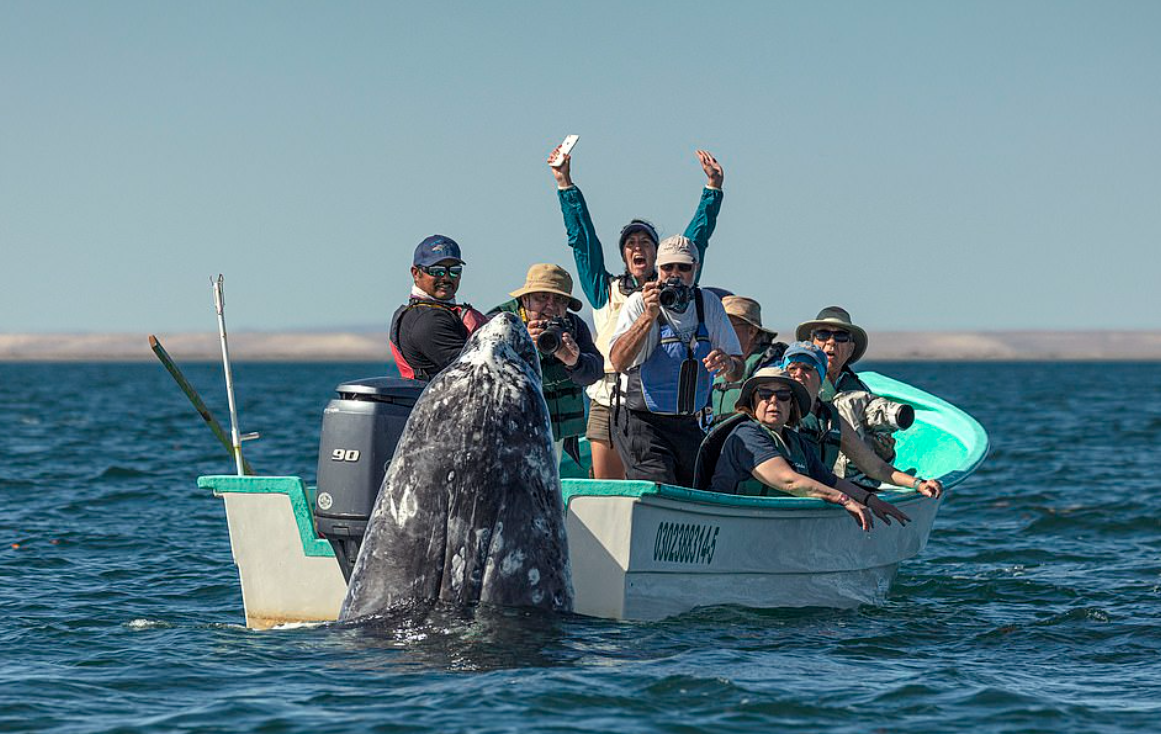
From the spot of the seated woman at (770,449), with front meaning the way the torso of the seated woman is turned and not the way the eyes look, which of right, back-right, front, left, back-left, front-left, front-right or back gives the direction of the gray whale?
right

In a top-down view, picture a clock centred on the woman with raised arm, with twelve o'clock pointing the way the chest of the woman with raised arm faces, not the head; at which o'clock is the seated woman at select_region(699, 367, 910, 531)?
The seated woman is roughly at 10 o'clock from the woman with raised arm.

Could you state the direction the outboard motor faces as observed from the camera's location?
facing away from the viewer and to the right of the viewer

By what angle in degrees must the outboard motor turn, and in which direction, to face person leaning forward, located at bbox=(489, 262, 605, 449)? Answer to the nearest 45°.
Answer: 0° — it already faces them

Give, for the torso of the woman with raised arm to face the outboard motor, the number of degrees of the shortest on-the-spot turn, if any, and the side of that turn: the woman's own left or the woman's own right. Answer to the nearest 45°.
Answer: approximately 45° to the woman's own right

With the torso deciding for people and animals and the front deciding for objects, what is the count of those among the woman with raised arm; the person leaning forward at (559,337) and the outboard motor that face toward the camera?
2

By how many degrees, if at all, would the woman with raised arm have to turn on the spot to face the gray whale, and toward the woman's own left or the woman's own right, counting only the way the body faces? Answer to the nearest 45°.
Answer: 0° — they already face it

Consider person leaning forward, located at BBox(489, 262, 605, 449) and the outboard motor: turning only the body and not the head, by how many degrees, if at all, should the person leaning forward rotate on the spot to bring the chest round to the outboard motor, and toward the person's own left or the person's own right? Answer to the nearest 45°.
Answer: approximately 45° to the person's own right

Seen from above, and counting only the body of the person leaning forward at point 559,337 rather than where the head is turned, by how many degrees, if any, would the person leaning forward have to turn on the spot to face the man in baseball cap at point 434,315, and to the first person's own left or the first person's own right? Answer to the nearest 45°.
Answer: approximately 45° to the first person's own right

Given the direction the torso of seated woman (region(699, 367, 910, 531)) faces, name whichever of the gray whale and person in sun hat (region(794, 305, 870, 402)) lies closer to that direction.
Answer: the gray whale

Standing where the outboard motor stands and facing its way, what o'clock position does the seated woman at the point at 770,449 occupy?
The seated woman is roughly at 1 o'clock from the outboard motor.

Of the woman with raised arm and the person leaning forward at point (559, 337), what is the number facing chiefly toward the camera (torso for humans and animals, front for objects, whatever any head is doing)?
2

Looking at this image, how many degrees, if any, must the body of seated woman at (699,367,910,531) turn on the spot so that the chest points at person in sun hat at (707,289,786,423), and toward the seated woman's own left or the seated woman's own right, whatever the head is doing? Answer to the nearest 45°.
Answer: approximately 135° to the seated woman's own left
